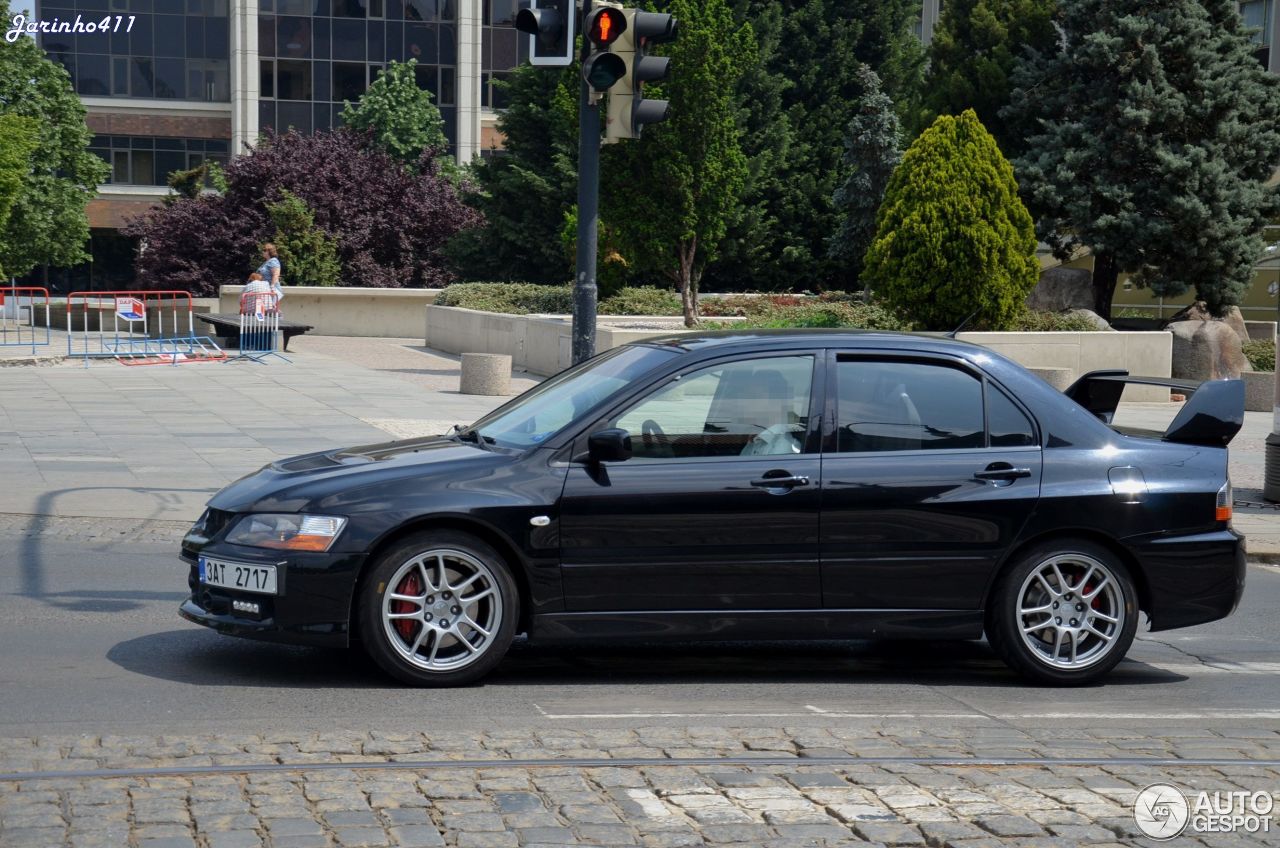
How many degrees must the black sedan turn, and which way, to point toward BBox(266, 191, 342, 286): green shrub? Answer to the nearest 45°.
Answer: approximately 90° to its right

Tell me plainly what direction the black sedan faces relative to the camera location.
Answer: facing to the left of the viewer

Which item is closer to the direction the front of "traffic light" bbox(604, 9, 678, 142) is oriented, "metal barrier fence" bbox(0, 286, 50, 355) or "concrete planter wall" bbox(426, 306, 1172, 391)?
the concrete planter wall

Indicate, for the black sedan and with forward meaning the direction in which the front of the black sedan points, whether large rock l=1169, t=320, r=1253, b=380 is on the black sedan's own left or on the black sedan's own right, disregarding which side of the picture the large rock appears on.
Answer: on the black sedan's own right

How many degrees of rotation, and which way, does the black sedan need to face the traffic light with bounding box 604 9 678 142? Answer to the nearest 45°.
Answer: approximately 90° to its right

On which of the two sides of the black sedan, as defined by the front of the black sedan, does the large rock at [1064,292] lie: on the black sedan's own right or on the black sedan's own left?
on the black sedan's own right

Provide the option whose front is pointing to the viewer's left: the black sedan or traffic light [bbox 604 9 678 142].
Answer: the black sedan
